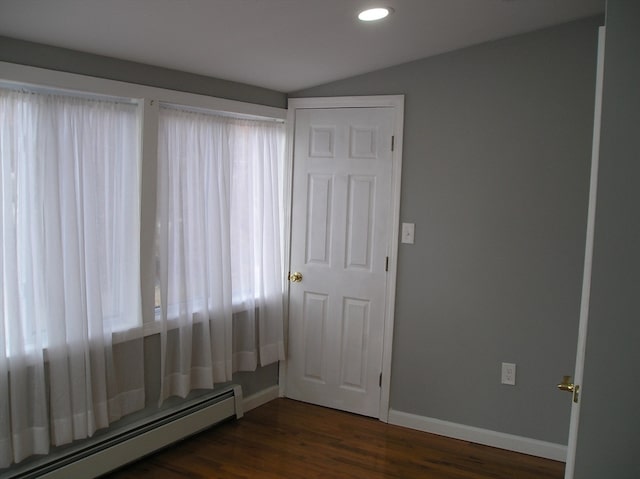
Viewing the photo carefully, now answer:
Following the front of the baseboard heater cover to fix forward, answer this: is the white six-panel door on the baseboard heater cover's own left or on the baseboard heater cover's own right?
on the baseboard heater cover's own left

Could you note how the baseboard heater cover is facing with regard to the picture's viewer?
facing the viewer and to the right of the viewer

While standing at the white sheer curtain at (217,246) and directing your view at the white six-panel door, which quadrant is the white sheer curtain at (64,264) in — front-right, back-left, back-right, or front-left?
back-right

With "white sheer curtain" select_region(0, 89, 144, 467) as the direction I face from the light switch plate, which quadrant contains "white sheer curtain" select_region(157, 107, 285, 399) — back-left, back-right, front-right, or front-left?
front-right

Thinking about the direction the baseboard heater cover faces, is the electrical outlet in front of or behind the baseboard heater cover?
in front

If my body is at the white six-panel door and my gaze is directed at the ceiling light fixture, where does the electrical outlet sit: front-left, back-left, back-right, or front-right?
front-left

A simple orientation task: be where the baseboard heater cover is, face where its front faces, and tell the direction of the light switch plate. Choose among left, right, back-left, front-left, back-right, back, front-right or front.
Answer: front-left

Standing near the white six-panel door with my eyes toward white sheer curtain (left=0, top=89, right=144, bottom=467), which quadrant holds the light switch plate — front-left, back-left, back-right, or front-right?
back-left
